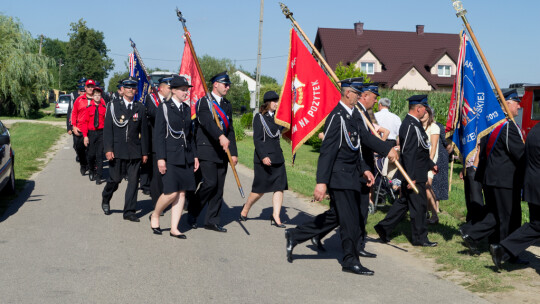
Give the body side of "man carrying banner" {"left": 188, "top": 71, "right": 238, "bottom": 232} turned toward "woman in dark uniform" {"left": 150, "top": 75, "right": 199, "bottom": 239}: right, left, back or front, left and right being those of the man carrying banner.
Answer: right

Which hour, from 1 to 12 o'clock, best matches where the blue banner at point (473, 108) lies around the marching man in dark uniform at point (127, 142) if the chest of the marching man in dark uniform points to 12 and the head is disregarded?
The blue banner is roughly at 10 o'clock from the marching man in dark uniform.

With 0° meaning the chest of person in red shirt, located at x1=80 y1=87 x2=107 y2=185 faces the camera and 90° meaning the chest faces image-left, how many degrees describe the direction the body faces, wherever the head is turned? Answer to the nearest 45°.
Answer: approximately 0°

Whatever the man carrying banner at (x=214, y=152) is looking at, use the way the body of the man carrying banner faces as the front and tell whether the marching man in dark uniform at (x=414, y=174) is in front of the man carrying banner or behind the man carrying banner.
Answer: in front

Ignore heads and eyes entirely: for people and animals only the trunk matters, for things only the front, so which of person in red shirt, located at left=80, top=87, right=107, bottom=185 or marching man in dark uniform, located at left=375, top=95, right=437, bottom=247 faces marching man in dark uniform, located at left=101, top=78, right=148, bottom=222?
the person in red shirt

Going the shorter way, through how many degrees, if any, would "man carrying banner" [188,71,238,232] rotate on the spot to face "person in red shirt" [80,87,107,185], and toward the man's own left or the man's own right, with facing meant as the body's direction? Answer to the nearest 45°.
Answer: approximately 180°

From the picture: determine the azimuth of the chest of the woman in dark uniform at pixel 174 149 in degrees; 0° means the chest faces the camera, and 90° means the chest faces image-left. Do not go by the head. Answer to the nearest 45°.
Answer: approximately 315°
